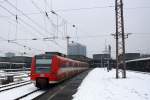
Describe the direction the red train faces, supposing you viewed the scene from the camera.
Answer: facing the viewer and to the left of the viewer
